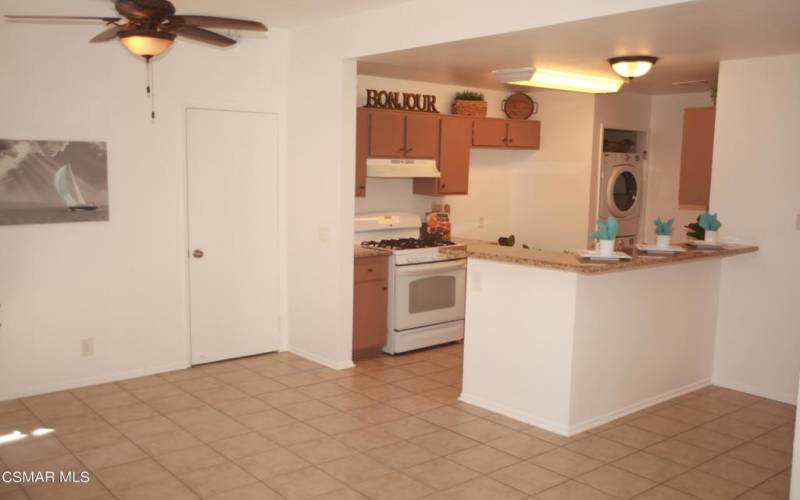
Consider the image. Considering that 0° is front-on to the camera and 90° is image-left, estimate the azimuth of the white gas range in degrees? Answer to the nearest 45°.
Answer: approximately 315°

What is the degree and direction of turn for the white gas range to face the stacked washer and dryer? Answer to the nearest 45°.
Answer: approximately 90° to its left

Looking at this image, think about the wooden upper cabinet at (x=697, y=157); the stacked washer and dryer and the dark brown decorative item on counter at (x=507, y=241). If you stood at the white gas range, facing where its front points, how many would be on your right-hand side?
0

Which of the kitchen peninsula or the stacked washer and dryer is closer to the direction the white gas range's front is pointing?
the kitchen peninsula

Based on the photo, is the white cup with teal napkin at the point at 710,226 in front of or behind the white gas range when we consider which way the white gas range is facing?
in front

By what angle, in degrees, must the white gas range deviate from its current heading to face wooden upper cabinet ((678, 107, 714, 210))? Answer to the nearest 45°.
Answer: approximately 45° to its left

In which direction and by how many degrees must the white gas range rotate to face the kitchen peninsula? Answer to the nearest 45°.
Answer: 0° — it already faces it

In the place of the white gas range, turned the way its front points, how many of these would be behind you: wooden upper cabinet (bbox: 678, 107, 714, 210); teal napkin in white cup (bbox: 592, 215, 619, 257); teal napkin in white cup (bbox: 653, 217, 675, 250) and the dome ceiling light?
0

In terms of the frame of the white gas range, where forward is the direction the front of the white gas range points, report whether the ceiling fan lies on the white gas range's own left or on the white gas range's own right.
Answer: on the white gas range's own right

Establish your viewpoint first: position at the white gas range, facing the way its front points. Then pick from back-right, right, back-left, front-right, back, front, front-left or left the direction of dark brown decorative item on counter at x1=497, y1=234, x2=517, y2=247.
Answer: left

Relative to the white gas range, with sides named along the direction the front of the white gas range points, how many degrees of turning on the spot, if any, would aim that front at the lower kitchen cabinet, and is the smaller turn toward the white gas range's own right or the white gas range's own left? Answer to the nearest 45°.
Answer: approximately 90° to the white gas range's own right

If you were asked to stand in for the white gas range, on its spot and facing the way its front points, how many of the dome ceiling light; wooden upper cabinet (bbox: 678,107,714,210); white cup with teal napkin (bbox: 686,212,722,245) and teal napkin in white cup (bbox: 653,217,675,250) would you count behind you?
0

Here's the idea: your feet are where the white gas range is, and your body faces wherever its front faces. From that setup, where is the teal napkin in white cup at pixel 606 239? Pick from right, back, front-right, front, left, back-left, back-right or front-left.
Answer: front
